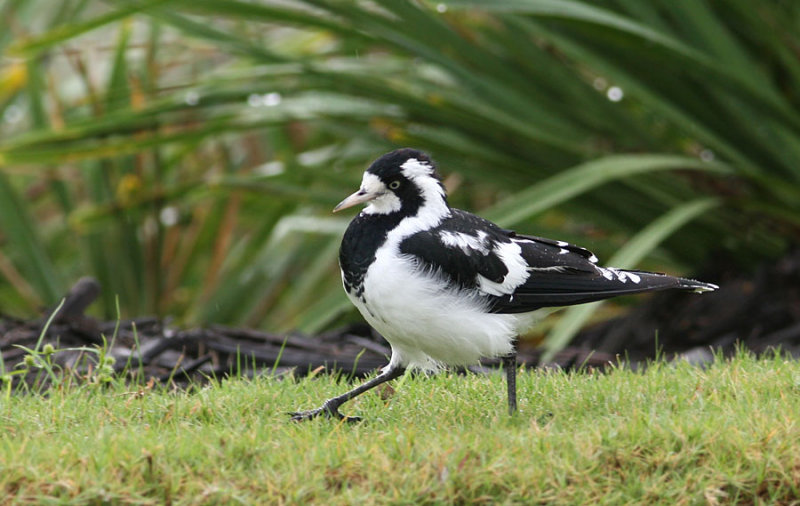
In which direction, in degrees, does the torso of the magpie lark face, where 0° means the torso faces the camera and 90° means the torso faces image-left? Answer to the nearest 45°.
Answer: approximately 90°
